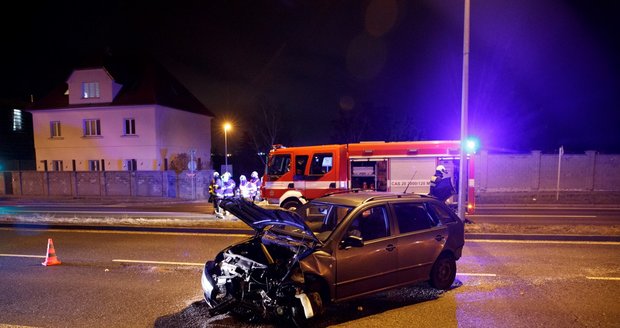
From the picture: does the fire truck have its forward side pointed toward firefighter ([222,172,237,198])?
yes

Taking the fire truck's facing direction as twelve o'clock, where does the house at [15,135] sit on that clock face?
The house is roughly at 1 o'clock from the fire truck.

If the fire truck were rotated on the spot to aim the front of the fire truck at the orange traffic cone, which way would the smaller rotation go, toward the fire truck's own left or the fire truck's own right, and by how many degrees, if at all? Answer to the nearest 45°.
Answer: approximately 45° to the fire truck's own left

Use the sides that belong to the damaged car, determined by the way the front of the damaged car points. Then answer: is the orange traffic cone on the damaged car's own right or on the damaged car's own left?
on the damaged car's own right

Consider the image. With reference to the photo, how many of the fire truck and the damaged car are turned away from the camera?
0

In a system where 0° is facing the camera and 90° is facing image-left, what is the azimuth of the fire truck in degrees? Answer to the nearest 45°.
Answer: approximately 90°

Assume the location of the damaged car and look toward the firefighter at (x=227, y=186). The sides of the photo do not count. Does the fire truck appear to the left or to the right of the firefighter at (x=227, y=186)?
right

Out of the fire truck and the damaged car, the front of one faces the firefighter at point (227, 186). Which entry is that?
the fire truck

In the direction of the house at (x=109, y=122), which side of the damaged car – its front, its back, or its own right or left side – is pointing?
right

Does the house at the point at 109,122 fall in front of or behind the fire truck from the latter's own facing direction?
in front

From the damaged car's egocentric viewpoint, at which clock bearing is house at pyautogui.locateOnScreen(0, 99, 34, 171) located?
The house is roughly at 3 o'clock from the damaged car.

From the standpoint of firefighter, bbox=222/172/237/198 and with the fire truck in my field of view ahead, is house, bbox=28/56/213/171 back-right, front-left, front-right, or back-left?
back-left

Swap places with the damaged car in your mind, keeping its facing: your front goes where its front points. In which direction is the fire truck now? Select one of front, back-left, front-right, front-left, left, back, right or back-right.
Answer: back-right

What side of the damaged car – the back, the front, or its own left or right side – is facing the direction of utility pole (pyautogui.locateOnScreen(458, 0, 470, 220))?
back

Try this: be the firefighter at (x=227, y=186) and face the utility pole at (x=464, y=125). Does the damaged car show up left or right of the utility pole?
right

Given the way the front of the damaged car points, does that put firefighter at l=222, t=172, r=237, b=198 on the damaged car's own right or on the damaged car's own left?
on the damaged car's own right

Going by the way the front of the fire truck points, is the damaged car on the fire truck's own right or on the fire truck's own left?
on the fire truck's own left
